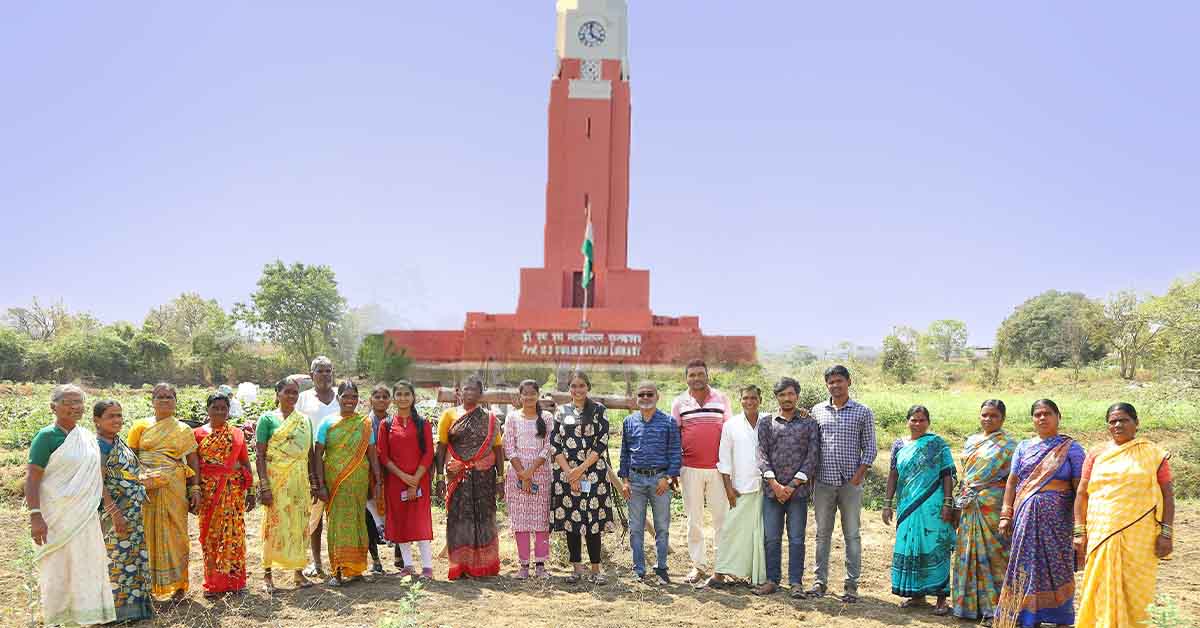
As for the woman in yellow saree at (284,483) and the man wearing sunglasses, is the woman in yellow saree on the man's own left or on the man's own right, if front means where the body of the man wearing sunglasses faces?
on the man's own right

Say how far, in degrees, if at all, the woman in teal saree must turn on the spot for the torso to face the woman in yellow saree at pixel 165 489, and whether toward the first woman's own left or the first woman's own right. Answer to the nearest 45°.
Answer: approximately 90° to the first woman's own right

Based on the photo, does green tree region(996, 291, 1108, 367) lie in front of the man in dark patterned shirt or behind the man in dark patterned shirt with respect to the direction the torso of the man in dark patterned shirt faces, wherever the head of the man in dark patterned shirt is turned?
behind

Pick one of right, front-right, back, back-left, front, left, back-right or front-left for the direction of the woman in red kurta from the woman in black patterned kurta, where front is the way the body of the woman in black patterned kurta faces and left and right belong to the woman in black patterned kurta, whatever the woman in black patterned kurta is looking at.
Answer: right

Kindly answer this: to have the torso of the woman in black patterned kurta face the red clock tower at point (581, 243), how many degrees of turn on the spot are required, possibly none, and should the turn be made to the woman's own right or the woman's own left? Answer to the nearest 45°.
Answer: approximately 180°

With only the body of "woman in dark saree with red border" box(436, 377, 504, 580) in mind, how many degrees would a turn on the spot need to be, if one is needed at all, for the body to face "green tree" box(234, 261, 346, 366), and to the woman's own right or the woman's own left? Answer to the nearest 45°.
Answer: approximately 180°

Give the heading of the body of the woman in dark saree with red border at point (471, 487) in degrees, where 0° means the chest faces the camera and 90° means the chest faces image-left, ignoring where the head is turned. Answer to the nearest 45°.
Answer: approximately 0°

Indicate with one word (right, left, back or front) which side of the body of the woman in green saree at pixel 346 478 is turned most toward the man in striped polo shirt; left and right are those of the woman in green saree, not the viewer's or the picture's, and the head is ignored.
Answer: left

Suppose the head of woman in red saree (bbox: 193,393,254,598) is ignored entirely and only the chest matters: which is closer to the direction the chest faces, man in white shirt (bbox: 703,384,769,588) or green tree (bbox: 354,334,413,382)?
the man in white shirt

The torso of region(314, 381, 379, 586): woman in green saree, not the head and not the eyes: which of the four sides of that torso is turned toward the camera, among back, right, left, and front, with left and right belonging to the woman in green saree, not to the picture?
front

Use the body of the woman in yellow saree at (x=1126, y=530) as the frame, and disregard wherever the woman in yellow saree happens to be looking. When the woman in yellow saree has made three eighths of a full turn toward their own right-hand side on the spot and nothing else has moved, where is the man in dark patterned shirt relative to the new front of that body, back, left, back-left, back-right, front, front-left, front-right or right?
front-left

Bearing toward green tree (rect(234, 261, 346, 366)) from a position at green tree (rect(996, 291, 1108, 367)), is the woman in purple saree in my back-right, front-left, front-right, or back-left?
front-left

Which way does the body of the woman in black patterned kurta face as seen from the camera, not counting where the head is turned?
toward the camera
